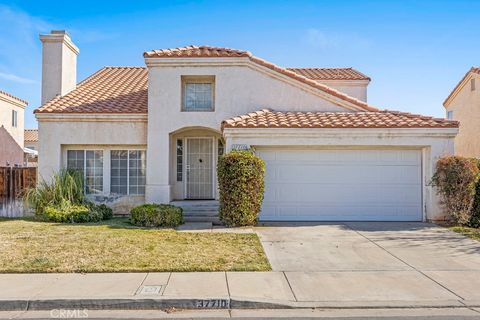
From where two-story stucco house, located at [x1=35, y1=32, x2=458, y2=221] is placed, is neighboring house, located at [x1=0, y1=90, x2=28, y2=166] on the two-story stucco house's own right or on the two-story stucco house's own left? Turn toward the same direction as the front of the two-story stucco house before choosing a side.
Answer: on the two-story stucco house's own right

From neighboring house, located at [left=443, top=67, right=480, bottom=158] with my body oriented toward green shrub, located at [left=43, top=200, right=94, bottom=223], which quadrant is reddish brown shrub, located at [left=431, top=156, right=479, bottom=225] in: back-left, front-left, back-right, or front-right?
front-left

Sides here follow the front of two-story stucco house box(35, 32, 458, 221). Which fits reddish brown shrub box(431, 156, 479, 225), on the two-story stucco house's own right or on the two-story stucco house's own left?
on the two-story stucco house's own left

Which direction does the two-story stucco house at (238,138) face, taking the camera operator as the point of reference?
facing the viewer

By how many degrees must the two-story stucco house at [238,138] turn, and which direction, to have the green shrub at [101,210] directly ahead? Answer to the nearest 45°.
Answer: approximately 90° to its right

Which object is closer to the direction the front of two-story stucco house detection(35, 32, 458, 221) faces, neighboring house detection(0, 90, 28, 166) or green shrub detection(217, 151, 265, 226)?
the green shrub

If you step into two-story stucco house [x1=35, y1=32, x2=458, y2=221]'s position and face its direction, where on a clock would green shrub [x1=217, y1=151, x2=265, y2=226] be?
The green shrub is roughly at 12 o'clock from the two-story stucco house.

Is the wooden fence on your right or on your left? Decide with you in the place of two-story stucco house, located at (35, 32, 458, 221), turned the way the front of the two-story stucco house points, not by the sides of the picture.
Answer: on your right

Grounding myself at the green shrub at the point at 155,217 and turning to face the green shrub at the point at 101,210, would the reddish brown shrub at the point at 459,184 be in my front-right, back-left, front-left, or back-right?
back-right

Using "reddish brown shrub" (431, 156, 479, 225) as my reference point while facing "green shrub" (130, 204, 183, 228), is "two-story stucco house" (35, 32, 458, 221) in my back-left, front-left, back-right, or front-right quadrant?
front-right

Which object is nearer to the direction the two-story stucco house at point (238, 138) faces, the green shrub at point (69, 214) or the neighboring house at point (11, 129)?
the green shrub

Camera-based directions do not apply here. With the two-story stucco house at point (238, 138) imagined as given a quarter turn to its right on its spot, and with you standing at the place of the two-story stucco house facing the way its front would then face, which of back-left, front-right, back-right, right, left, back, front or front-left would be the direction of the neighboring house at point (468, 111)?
back-right
